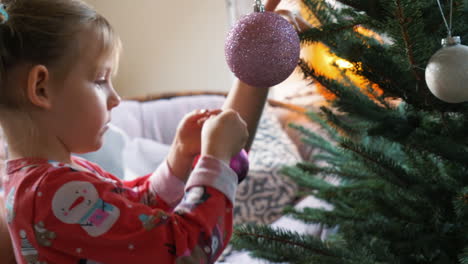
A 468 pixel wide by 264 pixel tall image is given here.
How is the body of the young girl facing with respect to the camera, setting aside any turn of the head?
to the viewer's right

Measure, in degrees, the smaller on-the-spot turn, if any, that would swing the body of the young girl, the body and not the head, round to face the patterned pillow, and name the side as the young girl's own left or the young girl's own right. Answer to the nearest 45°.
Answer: approximately 45° to the young girl's own left

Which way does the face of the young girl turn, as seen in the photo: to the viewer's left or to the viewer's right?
to the viewer's right
